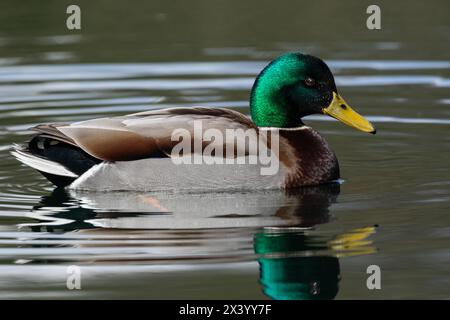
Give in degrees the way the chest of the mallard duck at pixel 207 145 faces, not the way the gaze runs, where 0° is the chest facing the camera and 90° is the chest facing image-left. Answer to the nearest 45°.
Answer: approximately 270°
